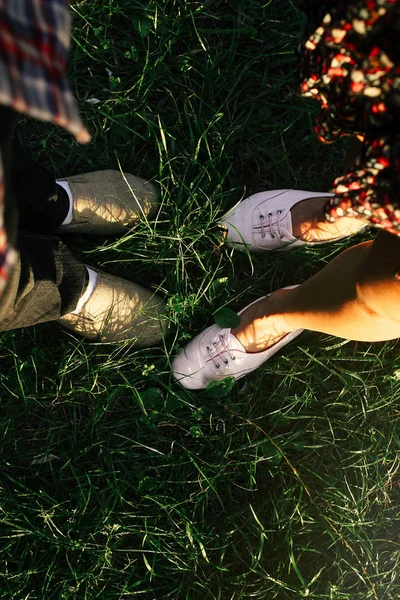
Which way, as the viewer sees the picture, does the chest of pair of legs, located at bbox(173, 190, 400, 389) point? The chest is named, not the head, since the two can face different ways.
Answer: to the viewer's left

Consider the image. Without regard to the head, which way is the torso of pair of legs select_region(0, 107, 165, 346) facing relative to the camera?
to the viewer's right
